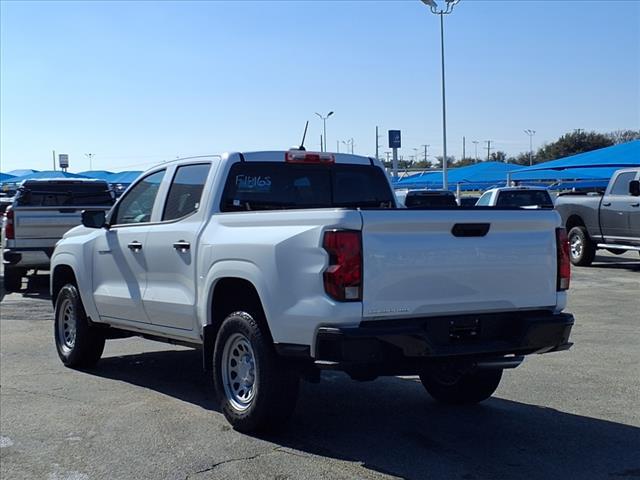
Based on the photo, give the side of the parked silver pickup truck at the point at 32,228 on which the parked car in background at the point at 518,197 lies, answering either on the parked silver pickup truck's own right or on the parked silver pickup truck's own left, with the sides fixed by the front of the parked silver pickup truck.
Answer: on the parked silver pickup truck's own right

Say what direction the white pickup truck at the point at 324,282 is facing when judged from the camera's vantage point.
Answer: facing away from the viewer and to the left of the viewer

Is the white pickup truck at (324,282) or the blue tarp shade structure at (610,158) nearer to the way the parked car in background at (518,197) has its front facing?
the blue tarp shade structure

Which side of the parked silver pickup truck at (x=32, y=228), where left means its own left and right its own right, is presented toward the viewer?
back

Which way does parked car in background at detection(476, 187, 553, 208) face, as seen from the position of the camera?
facing away from the viewer and to the left of the viewer

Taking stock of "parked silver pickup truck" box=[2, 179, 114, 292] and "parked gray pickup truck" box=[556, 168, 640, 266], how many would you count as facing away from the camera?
1

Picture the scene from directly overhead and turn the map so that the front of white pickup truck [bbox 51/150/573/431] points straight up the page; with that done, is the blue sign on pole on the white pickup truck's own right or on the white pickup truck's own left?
on the white pickup truck's own right

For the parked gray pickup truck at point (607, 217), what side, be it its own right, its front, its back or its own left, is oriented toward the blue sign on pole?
back

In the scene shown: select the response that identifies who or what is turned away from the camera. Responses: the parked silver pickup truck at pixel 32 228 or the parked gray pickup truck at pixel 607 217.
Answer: the parked silver pickup truck at pixel 32 228
